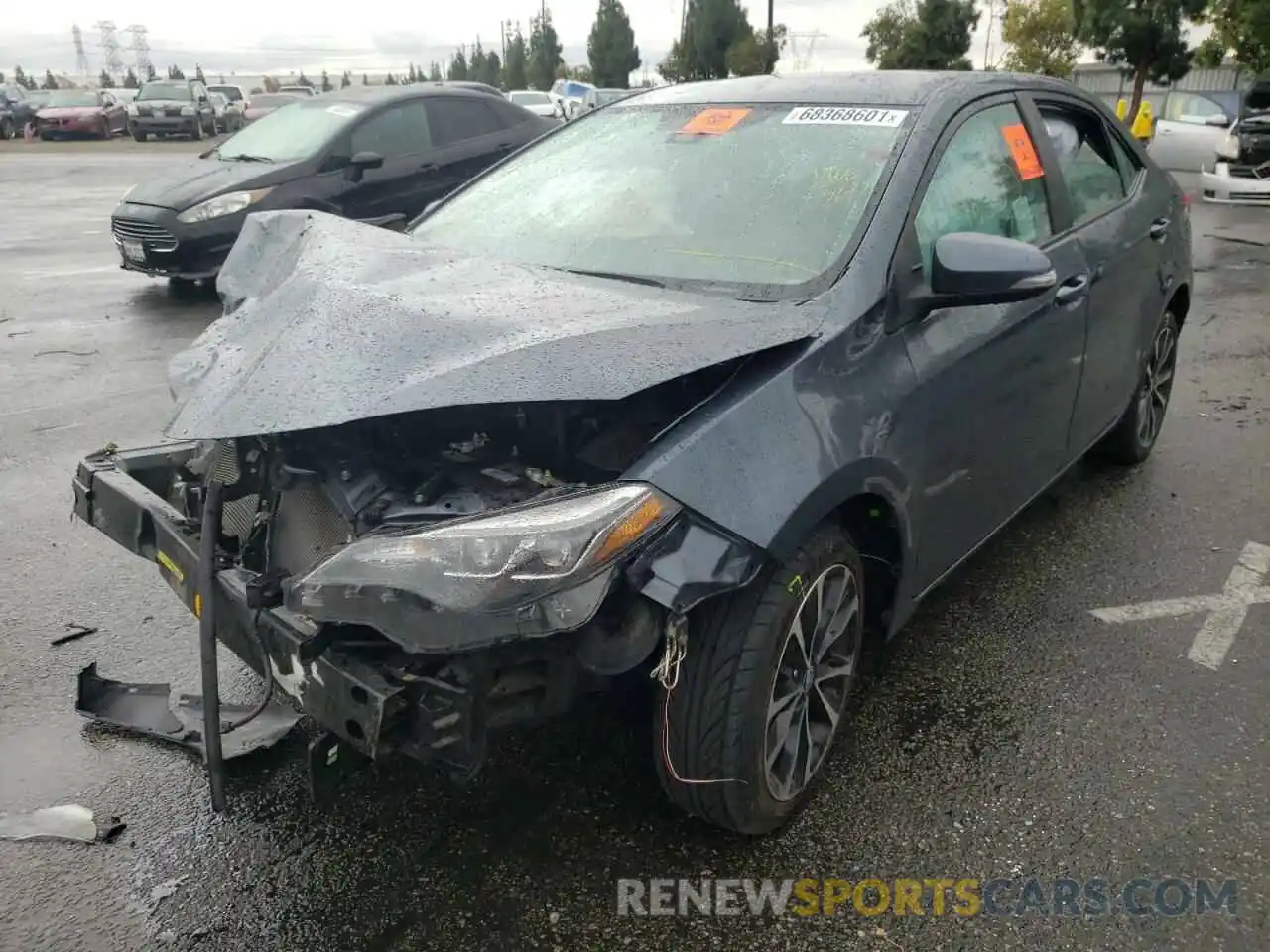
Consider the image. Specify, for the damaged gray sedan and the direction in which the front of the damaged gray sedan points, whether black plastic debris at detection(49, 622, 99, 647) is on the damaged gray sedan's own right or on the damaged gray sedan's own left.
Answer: on the damaged gray sedan's own right

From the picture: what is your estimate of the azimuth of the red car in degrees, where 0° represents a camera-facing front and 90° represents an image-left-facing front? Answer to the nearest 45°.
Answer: approximately 45°

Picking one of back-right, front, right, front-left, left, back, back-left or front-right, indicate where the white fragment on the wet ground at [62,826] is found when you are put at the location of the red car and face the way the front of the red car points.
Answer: front-left

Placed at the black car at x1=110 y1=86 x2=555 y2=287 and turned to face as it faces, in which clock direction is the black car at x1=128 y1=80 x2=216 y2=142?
the black car at x1=128 y1=80 x2=216 y2=142 is roughly at 4 o'clock from the black car at x1=110 y1=86 x2=555 y2=287.

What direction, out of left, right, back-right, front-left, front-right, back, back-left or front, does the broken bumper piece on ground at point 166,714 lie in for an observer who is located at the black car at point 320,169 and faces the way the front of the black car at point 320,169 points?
front-left

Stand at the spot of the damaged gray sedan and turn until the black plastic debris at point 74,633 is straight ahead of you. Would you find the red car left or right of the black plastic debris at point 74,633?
right

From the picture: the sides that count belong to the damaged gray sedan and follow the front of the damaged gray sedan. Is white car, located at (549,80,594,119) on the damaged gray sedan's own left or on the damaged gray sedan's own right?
on the damaged gray sedan's own right

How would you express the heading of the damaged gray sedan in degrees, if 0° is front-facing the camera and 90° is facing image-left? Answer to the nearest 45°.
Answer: approximately 45°
